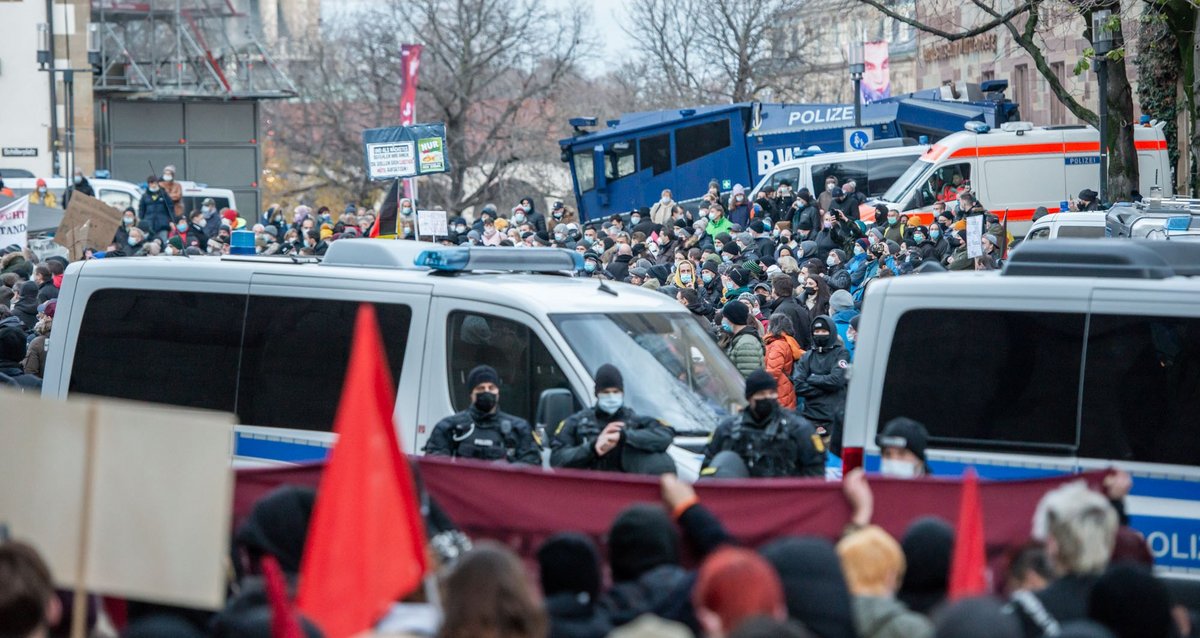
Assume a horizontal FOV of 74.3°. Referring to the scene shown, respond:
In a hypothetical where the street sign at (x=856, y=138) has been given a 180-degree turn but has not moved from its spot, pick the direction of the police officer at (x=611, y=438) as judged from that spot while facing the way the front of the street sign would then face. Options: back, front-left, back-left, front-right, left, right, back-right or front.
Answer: back

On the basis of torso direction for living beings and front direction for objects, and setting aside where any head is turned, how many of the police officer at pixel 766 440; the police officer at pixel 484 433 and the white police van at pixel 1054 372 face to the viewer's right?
1

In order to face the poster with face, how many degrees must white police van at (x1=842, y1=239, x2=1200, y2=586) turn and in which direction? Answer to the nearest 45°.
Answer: approximately 90° to its left

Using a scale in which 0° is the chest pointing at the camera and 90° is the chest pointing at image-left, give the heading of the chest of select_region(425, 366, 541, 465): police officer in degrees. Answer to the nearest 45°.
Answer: approximately 0°

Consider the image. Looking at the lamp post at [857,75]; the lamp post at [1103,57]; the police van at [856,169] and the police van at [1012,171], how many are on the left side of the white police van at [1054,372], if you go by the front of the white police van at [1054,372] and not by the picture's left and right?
4

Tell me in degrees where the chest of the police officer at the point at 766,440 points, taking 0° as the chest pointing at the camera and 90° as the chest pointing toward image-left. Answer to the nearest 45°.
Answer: approximately 0°

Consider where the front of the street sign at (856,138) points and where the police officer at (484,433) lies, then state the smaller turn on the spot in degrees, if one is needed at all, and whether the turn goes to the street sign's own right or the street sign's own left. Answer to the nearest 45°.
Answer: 0° — it already faces them

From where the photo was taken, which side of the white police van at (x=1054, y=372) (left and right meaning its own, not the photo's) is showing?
right
